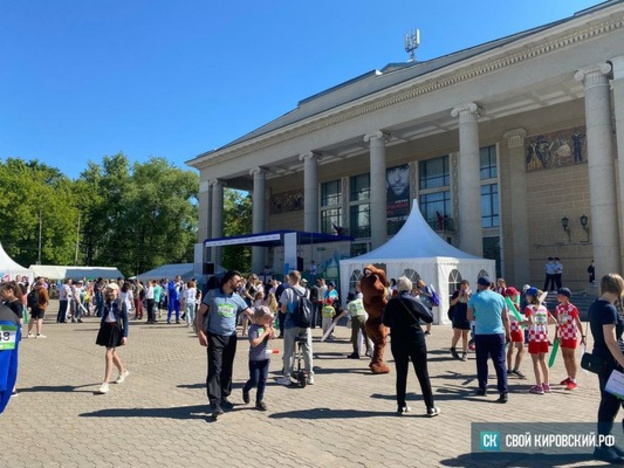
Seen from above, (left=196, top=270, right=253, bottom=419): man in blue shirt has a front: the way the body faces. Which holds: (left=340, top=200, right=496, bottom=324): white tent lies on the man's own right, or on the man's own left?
on the man's own left

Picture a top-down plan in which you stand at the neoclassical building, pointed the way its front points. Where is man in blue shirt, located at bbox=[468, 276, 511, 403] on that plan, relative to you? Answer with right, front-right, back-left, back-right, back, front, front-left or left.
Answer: front-left

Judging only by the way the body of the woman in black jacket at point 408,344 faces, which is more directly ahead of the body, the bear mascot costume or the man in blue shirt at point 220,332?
the bear mascot costume

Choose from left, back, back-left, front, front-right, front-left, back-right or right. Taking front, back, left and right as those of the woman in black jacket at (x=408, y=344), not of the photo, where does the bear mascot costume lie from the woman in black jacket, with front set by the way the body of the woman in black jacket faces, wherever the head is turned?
front

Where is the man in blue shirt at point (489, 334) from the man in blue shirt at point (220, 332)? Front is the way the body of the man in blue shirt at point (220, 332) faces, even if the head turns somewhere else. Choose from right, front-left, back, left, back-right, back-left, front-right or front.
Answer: front-left

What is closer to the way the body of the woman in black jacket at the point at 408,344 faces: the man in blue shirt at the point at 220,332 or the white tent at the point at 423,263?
the white tent

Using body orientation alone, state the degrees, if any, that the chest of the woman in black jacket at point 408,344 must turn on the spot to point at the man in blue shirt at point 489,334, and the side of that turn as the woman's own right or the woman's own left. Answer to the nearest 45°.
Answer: approximately 45° to the woman's own right

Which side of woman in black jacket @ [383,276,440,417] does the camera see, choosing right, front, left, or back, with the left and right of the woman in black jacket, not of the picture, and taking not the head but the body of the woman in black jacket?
back

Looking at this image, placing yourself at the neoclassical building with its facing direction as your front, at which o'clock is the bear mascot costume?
The bear mascot costume is roughly at 11 o'clock from the neoclassical building.

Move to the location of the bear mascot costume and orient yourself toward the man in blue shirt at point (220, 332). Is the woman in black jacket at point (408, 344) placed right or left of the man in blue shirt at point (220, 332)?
left

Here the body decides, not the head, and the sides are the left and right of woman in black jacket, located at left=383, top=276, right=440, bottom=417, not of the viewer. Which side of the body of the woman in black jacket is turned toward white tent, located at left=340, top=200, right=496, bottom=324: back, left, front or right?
front

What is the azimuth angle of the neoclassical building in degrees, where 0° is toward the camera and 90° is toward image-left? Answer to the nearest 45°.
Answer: approximately 45°

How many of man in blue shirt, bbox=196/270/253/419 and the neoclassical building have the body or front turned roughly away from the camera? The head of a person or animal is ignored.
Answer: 0

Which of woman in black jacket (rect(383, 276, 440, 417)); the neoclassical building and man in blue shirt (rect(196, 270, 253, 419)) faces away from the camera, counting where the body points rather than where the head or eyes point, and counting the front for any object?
the woman in black jacket

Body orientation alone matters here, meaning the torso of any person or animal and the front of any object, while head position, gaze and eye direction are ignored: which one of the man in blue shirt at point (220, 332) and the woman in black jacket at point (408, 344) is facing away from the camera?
the woman in black jacket

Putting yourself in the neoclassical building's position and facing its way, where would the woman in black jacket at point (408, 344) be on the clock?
The woman in black jacket is roughly at 11 o'clock from the neoclassical building.
